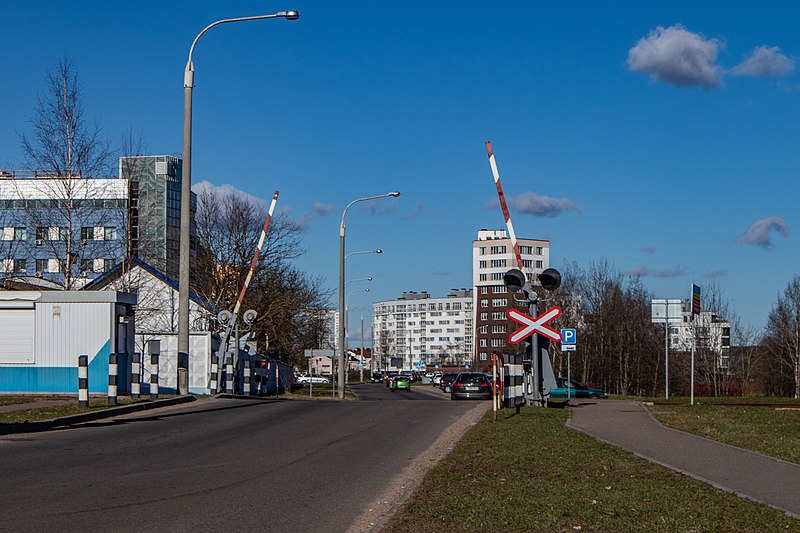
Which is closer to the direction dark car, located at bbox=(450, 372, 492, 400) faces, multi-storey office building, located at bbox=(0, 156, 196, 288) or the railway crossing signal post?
the multi-storey office building

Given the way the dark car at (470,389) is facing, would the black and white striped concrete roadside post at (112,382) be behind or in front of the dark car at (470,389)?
behind

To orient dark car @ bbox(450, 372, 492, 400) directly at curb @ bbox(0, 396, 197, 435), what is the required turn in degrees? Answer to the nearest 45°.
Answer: approximately 180°

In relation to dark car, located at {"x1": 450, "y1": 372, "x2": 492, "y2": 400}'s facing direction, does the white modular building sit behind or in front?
behind

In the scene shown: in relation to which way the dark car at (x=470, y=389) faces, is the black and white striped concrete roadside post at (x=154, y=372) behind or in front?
behind

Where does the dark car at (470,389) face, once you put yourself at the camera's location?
facing away from the viewer
